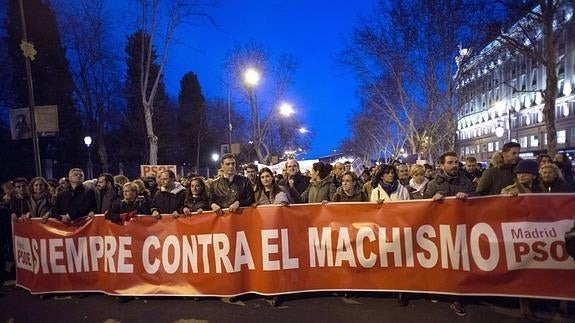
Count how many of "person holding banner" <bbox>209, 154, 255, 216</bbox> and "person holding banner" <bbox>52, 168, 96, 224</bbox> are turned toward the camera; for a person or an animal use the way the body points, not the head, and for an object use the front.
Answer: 2

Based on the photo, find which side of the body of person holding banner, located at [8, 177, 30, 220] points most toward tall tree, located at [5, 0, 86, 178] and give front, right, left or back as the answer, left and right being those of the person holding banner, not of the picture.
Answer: back

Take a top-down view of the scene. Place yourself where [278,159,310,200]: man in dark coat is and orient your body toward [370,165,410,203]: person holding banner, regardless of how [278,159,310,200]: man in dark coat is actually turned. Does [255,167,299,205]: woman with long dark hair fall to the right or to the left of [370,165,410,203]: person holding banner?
right

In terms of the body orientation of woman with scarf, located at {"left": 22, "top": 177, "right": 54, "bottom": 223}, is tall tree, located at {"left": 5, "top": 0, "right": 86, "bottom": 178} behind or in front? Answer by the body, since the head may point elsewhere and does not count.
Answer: behind

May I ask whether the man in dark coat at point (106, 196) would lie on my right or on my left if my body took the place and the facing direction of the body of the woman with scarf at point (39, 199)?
on my left

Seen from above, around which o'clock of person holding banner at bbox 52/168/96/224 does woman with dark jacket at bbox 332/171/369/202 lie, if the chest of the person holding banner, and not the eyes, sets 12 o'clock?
The woman with dark jacket is roughly at 10 o'clock from the person holding banner.

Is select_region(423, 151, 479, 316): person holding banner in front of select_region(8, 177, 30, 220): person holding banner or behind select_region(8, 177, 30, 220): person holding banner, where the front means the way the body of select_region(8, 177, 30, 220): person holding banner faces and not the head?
in front

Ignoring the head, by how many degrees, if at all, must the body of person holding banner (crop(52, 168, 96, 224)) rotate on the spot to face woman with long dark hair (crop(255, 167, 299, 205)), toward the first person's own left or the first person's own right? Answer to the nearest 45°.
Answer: approximately 45° to the first person's own left

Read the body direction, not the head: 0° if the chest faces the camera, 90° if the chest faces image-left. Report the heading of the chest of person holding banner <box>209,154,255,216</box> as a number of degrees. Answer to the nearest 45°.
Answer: approximately 0°

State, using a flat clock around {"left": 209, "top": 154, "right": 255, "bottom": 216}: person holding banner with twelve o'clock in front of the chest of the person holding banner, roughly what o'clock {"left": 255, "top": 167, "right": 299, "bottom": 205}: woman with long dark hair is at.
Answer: The woman with long dark hair is roughly at 9 o'clock from the person holding banner.

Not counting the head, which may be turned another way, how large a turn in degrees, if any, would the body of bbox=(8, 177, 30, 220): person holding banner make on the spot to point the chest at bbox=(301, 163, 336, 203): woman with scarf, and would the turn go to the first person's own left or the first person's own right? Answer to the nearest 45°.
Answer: approximately 45° to the first person's own left

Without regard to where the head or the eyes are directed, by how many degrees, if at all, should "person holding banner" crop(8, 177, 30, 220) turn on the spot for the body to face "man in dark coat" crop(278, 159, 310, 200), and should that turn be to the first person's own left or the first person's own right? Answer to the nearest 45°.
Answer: approximately 45° to the first person's own left
